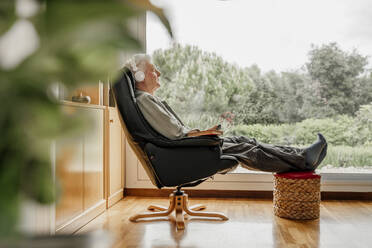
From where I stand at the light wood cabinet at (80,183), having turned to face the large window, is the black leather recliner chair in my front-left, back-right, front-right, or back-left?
front-right

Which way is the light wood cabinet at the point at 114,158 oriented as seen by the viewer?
to the viewer's right

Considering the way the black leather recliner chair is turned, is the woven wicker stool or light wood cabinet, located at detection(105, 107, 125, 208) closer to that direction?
the woven wicker stool

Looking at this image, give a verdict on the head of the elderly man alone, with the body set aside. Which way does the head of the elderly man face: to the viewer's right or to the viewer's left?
to the viewer's right

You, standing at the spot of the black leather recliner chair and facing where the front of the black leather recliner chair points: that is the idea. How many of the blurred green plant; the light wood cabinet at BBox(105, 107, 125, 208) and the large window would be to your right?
1

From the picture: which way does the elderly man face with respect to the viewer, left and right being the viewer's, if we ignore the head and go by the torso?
facing to the right of the viewer

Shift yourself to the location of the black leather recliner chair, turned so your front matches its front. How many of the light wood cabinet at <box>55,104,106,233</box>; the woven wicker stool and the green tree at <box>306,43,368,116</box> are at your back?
1

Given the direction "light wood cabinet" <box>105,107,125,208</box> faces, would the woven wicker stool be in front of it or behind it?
in front

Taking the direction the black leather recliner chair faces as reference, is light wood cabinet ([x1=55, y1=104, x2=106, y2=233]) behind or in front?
behind

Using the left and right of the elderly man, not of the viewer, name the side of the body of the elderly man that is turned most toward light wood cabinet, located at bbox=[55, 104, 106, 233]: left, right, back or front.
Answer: back

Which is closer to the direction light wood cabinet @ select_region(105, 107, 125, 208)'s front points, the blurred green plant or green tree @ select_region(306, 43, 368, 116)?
the green tree

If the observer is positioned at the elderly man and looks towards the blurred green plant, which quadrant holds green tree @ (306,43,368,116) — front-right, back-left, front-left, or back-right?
back-left

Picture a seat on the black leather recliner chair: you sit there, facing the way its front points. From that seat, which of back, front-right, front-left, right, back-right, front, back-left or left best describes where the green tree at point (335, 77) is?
front-left

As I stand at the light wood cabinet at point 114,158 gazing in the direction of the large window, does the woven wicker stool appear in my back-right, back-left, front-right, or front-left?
front-right

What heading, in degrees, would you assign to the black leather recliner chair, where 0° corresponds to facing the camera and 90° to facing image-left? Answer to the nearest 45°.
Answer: approximately 270°
